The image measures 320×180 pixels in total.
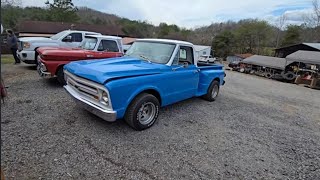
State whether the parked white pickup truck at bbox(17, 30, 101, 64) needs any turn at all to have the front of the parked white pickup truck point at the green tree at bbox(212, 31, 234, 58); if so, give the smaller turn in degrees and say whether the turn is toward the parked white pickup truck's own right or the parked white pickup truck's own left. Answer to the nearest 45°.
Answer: approximately 180°

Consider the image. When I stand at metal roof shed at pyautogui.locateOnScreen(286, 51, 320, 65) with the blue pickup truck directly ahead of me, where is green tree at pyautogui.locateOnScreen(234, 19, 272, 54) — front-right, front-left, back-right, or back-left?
back-right

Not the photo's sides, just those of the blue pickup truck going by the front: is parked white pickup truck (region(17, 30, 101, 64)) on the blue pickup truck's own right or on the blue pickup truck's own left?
on the blue pickup truck's own right

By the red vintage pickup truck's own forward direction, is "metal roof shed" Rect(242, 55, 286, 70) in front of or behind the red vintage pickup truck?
behind

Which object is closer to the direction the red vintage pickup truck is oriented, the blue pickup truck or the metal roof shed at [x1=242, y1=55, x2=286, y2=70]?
the blue pickup truck
